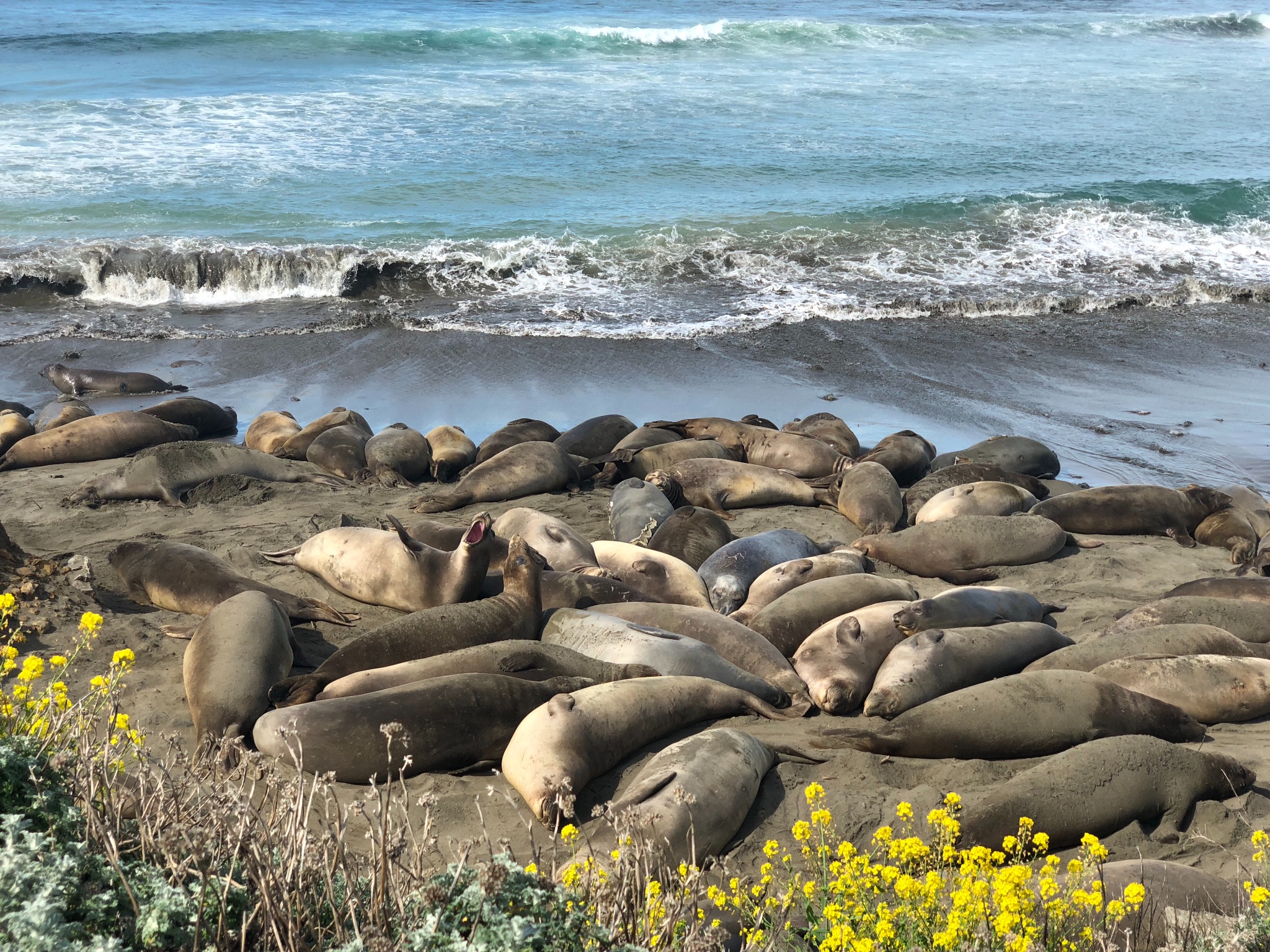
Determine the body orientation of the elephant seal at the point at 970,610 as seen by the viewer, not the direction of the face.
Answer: to the viewer's left

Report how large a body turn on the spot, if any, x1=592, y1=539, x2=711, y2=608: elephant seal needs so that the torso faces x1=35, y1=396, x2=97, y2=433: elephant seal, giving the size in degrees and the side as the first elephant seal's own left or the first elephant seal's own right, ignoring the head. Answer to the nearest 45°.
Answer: approximately 180°

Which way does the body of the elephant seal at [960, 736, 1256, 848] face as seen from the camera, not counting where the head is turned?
to the viewer's right

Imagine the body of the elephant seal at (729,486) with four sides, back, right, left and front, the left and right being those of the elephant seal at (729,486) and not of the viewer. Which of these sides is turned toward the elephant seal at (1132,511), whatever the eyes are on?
back

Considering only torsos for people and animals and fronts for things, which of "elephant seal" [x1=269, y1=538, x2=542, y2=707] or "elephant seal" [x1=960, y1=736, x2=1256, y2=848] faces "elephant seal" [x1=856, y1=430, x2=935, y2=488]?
"elephant seal" [x1=269, y1=538, x2=542, y2=707]

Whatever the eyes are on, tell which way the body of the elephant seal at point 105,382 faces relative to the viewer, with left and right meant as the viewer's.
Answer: facing to the left of the viewer

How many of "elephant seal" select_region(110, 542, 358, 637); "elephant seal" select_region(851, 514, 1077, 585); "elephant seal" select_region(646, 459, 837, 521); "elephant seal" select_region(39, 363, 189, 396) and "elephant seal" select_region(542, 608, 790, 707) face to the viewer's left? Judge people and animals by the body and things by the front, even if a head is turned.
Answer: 5

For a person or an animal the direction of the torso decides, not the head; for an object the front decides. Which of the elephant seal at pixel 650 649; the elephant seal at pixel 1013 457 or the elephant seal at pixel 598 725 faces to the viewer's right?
the elephant seal at pixel 1013 457

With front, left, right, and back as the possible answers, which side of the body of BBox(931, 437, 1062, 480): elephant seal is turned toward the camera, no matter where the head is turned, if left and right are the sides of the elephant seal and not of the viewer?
right

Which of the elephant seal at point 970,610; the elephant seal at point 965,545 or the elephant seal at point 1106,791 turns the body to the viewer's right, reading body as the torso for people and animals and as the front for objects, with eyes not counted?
the elephant seal at point 1106,791

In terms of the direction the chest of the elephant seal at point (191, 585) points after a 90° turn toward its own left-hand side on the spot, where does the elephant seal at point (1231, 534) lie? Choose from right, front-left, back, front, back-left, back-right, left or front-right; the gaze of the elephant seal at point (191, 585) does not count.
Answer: left

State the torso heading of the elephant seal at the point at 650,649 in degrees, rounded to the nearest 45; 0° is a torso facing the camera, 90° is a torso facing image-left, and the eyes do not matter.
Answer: approximately 90°

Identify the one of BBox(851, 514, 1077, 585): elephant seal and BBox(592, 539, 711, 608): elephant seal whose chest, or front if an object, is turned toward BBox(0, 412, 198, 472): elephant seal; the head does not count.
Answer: BBox(851, 514, 1077, 585): elephant seal

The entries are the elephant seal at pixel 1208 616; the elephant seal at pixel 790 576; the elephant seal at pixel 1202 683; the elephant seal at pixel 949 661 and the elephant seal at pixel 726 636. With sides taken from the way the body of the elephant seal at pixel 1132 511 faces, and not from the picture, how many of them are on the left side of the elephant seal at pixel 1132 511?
0

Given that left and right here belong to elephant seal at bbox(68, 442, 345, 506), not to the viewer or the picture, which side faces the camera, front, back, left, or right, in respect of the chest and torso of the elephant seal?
left

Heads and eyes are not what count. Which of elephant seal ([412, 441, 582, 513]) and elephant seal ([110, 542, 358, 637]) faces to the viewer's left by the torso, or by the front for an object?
elephant seal ([110, 542, 358, 637])

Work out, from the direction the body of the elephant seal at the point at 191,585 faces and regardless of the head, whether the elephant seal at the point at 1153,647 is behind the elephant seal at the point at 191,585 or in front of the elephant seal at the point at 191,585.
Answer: behind

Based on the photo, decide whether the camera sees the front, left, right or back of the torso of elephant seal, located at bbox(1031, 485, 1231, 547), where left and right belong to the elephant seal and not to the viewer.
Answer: right
